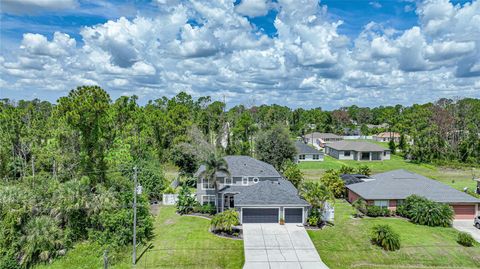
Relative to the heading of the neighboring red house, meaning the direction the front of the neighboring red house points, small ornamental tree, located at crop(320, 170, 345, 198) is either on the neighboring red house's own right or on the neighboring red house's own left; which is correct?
on the neighboring red house's own right

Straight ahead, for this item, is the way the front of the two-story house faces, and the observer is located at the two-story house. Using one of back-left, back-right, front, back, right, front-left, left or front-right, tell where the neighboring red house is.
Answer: left

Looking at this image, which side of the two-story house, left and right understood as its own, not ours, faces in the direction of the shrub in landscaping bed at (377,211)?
left

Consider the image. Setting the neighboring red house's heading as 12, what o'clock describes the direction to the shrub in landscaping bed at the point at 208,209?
The shrub in landscaping bed is roughly at 2 o'clock from the neighboring red house.

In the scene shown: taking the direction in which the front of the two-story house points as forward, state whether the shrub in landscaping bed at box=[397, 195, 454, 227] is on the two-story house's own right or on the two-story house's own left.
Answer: on the two-story house's own left

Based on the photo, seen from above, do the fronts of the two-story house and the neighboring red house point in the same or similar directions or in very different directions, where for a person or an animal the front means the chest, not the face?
same or similar directions

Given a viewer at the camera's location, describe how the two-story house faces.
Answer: facing the viewer

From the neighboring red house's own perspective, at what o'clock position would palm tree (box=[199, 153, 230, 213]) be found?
The palm tree is roughly at 2 o'clock from the neighboring red house.

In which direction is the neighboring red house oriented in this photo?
toward the camera

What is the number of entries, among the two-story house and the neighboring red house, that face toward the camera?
2

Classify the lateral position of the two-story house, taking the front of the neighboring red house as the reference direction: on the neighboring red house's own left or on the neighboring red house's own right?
on the neighboring red house's own right

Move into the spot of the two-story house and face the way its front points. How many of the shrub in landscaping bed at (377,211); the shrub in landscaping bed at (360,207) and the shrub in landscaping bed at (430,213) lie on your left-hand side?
3

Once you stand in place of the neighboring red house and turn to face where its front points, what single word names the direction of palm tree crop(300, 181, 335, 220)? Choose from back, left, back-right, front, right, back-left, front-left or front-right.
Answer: front-right

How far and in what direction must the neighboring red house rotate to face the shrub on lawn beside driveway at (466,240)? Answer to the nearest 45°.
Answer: approximately 45° to its left
